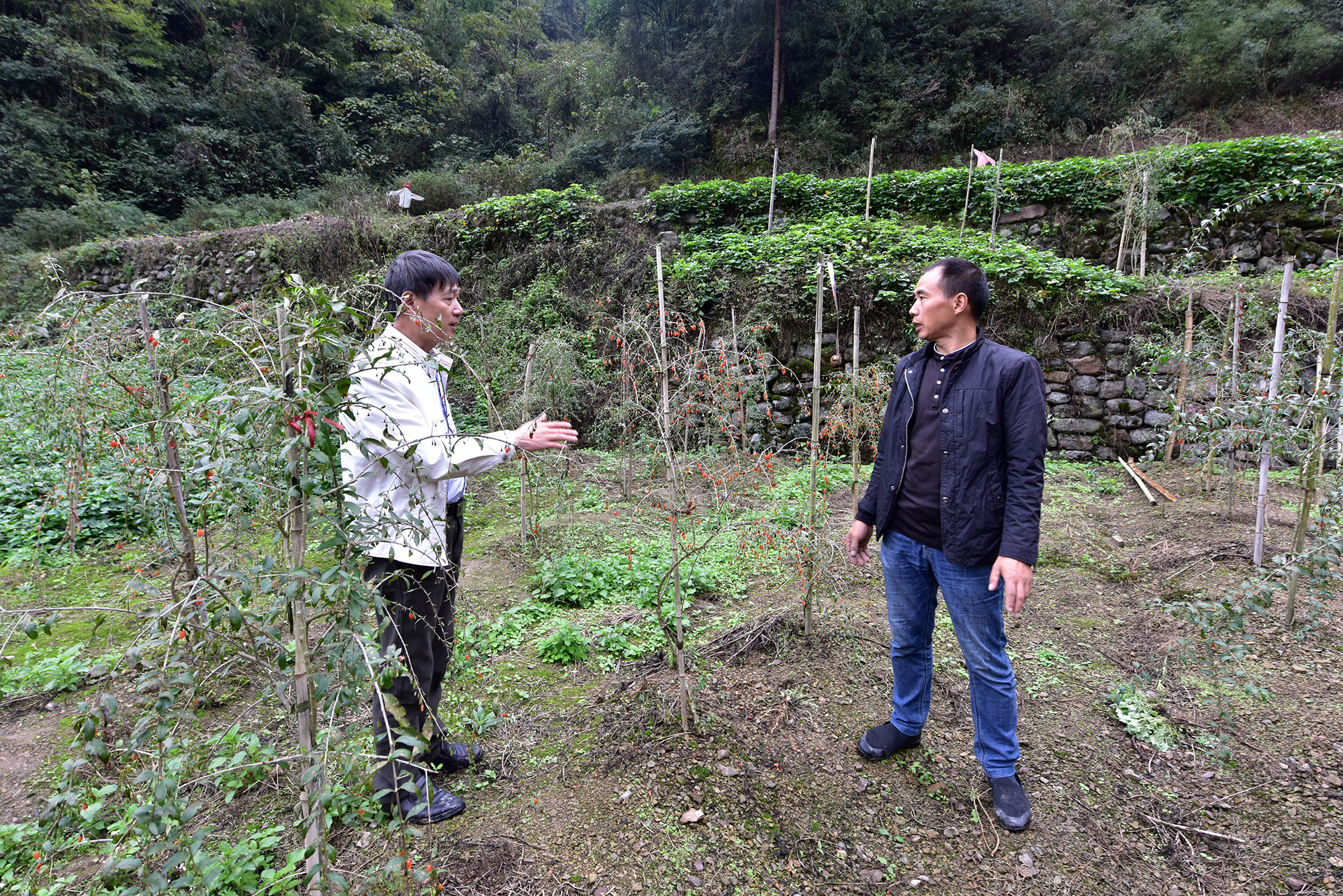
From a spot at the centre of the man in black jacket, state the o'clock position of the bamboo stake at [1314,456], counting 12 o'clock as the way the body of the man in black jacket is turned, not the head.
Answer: The bamboo stake is roughly at 6 o'clock from the man in black jacket.

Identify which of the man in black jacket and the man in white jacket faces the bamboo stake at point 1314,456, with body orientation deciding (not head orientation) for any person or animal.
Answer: the man in white jacket

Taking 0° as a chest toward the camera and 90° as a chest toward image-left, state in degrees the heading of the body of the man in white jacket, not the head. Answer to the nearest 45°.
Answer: approximately 270°

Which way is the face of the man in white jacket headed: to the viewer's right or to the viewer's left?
to the viewer's right

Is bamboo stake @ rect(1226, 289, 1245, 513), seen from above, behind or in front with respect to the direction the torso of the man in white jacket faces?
in front

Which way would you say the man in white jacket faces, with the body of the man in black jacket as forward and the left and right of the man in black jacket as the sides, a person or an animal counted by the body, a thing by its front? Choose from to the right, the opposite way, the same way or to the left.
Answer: the opposite way

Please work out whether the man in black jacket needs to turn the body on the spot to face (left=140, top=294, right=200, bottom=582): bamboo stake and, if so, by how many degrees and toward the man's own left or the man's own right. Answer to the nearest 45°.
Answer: approximately 45° to the man's own right

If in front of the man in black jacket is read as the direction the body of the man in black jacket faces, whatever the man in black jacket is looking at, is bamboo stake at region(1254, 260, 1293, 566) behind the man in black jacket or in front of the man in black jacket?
behind

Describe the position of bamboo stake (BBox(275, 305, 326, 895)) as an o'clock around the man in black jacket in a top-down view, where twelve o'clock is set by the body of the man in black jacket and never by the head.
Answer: The bamboo stake is roughly at 12 o'clock from the man in black jacket.

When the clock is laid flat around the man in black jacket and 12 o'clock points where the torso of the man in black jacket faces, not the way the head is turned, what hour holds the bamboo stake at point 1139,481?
The bamboo stake is roughly at 5 o'clock from the man in black jacket.

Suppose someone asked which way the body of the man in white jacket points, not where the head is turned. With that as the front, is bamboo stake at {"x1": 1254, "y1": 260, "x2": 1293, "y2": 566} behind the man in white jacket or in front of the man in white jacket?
in front

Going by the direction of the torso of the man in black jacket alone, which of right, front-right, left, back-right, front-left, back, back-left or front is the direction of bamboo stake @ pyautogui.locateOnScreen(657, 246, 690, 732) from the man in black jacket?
front-right

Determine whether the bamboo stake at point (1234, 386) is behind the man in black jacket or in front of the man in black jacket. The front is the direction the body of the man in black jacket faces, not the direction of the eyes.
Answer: behind

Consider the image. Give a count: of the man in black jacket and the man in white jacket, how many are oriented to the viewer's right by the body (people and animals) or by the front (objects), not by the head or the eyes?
1

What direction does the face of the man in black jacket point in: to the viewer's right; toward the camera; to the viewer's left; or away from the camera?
to the viewer's left
